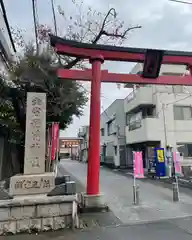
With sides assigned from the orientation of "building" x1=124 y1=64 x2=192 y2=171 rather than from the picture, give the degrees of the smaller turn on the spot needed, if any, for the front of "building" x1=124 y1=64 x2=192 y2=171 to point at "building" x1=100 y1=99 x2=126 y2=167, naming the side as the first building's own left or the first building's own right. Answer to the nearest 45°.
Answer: approximately 90° to the first building's own right

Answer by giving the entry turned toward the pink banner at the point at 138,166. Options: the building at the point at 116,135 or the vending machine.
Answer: the vending machine

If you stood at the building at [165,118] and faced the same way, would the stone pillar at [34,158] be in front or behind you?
in front

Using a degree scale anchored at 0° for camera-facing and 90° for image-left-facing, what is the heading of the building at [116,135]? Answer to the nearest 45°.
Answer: approximately 90°

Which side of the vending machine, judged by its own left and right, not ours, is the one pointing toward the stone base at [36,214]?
front

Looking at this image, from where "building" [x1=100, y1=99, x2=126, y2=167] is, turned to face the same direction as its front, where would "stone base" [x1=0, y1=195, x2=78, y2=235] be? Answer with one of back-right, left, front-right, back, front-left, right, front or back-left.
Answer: left

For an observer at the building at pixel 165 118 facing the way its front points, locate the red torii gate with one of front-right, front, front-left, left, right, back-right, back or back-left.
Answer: front-left

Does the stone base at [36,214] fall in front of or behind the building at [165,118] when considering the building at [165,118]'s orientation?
in front

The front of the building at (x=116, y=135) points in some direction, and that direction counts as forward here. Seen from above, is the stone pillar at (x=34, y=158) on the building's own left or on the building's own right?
on the building's own left

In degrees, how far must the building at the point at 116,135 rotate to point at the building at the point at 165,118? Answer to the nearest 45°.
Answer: approximately 135° to its left

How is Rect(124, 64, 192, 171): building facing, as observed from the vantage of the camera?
facing the viewer and to the left of the viewer

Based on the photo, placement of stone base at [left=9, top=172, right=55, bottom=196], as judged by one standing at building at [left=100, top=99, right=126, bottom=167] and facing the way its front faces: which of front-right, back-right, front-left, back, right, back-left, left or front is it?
left

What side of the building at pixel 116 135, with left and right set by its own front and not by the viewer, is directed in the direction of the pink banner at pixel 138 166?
left

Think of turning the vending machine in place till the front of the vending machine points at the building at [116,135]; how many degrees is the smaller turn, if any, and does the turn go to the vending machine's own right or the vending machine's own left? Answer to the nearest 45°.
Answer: approximately 135° to the vending machine's own right
